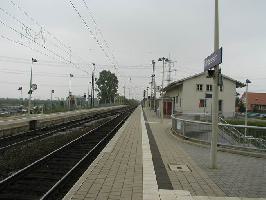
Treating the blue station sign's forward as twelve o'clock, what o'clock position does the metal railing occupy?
The metal railing is roughly at 5 o'clock from the blue station sign.

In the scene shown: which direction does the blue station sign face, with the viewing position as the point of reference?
facing the viewer and to the left of the viewer

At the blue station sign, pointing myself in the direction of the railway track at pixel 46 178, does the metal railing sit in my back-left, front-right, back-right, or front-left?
back-right

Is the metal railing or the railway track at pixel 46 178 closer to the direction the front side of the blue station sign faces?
the railway track

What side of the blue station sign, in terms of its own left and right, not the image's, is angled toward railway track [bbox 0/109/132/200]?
front
